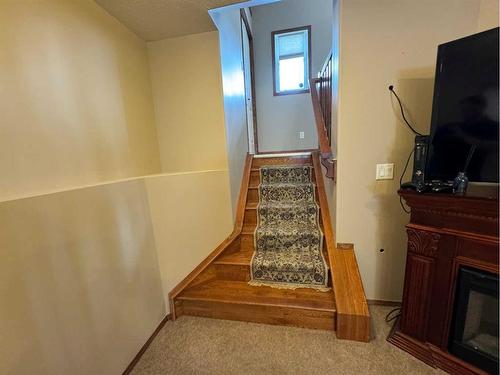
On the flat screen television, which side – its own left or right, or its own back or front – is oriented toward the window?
right

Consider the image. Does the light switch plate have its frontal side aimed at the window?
no

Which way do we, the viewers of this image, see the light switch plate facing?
facing the viewer

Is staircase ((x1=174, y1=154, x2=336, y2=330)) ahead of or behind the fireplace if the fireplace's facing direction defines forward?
ahead

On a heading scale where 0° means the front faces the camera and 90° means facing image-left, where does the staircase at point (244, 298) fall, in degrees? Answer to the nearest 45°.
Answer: approximately 0°

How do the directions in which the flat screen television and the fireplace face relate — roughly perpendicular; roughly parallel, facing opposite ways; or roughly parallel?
roughly parallel

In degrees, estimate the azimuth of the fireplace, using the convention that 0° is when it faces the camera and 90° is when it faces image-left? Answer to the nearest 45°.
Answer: approximately 45°

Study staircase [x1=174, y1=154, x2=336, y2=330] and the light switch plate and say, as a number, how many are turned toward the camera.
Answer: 2

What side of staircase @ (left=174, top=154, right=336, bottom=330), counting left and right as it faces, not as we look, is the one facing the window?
back

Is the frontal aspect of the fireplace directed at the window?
no

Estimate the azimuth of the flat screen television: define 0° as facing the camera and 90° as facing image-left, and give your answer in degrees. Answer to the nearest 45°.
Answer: approximately 45°

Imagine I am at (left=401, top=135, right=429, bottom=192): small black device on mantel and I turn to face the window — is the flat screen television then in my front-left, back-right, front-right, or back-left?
back-right
